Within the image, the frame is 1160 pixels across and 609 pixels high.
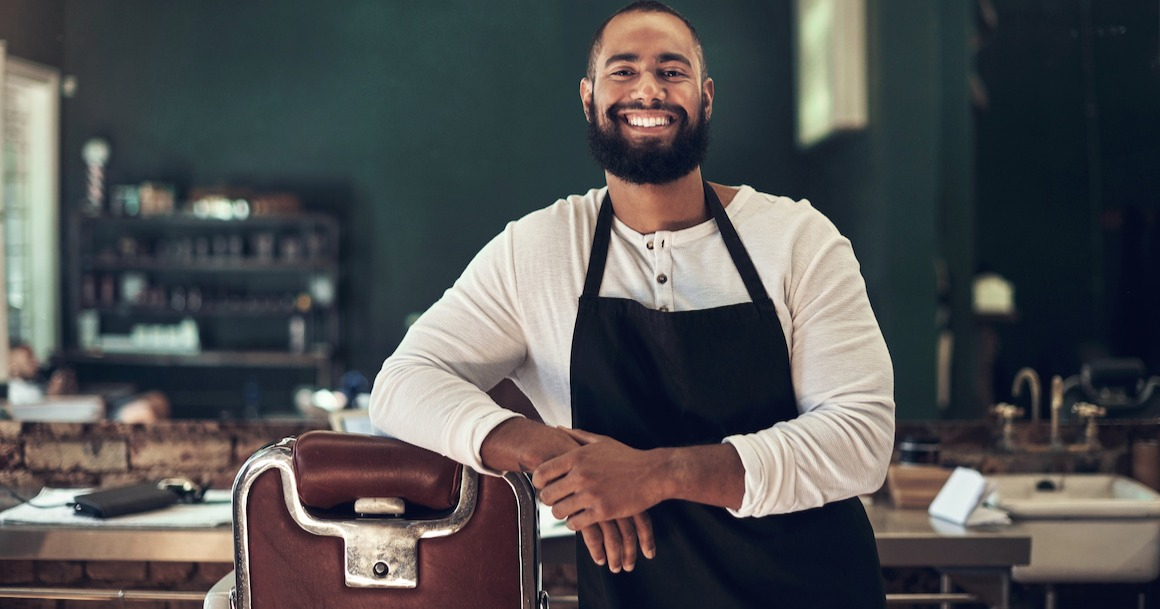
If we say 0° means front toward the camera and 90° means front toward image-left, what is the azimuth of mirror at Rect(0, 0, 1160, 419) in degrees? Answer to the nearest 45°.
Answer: approximately 0°

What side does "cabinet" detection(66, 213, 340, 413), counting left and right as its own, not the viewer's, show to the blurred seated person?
front

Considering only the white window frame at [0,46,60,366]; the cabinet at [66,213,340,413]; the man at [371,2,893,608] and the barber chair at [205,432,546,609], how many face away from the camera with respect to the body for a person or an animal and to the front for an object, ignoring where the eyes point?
1

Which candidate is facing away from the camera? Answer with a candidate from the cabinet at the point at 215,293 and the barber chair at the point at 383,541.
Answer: the barber chair

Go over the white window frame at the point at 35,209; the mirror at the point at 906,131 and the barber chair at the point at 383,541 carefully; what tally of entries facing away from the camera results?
1

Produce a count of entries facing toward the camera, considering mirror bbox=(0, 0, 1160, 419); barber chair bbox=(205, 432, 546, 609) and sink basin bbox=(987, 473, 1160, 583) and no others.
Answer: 2

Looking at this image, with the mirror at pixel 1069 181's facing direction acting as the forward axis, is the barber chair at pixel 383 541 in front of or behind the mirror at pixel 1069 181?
in front

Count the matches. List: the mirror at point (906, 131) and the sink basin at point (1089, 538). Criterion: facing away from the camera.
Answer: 0

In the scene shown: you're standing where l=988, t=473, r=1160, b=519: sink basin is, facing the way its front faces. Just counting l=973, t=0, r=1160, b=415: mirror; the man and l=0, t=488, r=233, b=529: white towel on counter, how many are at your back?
1
